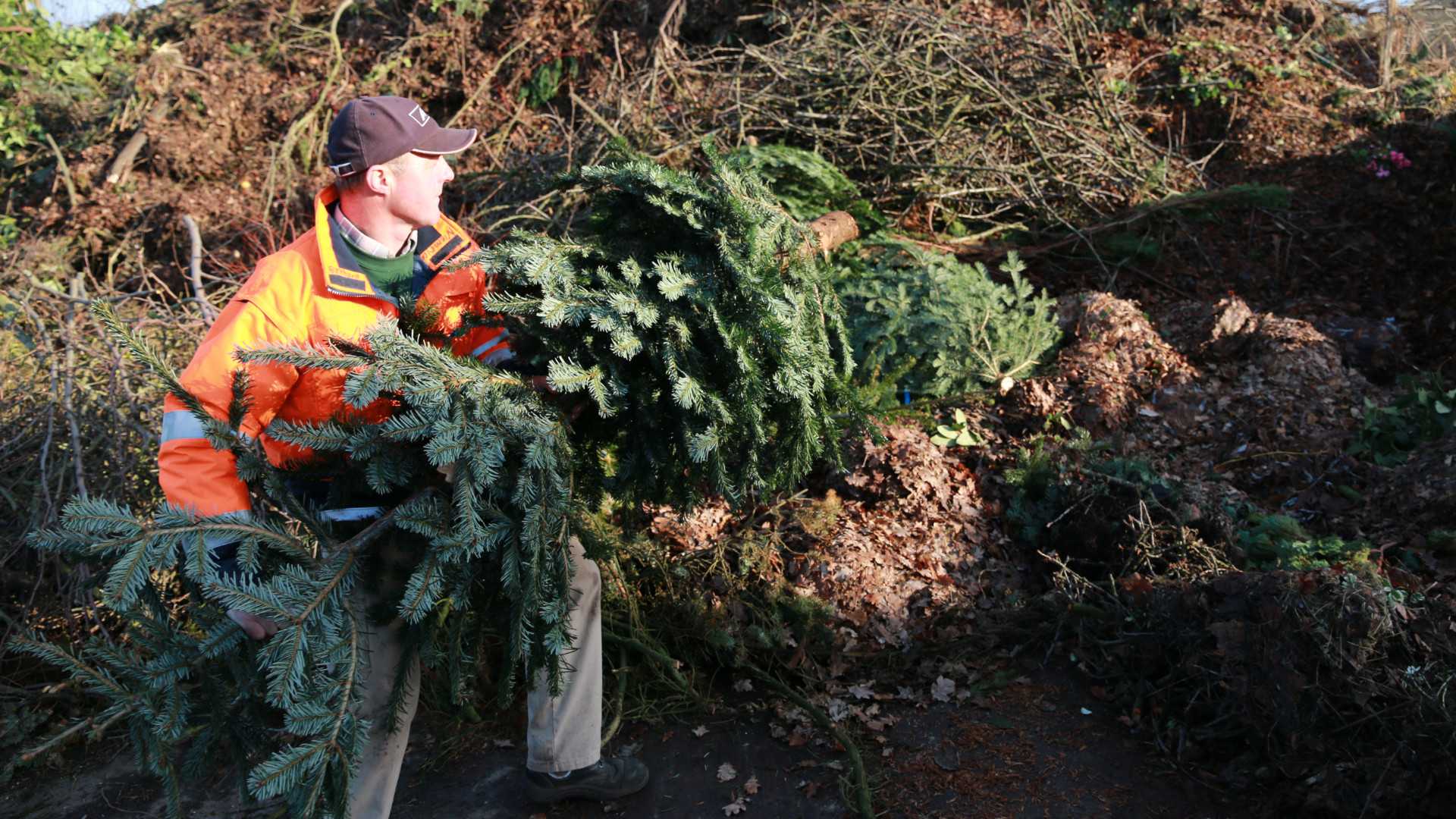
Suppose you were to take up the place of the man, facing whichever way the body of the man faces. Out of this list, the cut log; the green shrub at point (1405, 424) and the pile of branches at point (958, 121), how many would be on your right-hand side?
0

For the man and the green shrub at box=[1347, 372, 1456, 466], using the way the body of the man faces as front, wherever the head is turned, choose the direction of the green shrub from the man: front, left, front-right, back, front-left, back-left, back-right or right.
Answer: front-left

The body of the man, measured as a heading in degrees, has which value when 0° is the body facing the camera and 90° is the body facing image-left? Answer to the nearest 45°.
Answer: approximately 315°

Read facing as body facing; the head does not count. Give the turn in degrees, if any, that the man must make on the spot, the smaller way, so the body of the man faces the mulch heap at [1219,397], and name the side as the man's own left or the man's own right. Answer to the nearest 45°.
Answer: approximately 45° to the man's own left

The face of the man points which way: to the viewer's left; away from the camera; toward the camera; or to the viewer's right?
to the viewer's right

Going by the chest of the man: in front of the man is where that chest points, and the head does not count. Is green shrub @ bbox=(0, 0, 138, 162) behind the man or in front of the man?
behind

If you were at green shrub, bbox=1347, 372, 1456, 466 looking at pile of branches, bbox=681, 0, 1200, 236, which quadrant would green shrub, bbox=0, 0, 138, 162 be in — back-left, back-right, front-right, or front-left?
front-left

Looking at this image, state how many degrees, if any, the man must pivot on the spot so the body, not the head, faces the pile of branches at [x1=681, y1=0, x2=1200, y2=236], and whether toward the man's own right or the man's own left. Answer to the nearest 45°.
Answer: approximately 90° to the man's own left

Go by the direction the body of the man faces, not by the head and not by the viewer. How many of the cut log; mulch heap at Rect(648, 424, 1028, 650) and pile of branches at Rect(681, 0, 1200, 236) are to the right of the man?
0

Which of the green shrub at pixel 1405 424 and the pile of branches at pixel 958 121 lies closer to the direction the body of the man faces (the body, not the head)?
the green shrub
